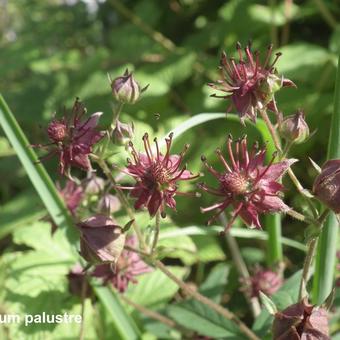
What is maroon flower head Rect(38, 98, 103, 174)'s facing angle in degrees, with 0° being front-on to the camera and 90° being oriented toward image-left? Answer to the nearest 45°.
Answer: approximately 45°

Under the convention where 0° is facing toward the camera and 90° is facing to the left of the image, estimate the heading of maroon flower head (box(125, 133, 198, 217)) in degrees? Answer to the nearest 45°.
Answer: approximately 0°
